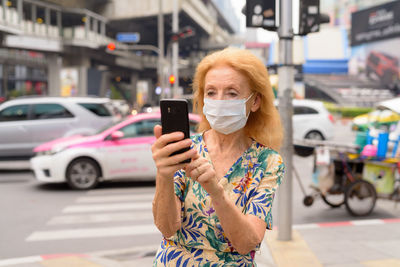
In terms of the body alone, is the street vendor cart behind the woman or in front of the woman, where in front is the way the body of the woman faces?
behind

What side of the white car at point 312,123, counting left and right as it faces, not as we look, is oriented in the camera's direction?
left

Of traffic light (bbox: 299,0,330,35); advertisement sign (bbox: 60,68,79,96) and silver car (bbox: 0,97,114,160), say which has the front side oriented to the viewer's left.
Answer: the silver car

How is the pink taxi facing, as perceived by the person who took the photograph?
facing to the left of the viewer

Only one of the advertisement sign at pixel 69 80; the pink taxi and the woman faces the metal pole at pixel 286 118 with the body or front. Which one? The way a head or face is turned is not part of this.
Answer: the advertisement sign

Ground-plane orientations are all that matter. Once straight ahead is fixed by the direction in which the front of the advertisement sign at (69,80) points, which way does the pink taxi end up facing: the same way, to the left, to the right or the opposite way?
to the right

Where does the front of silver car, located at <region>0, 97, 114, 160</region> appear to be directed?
to the viewer's left
